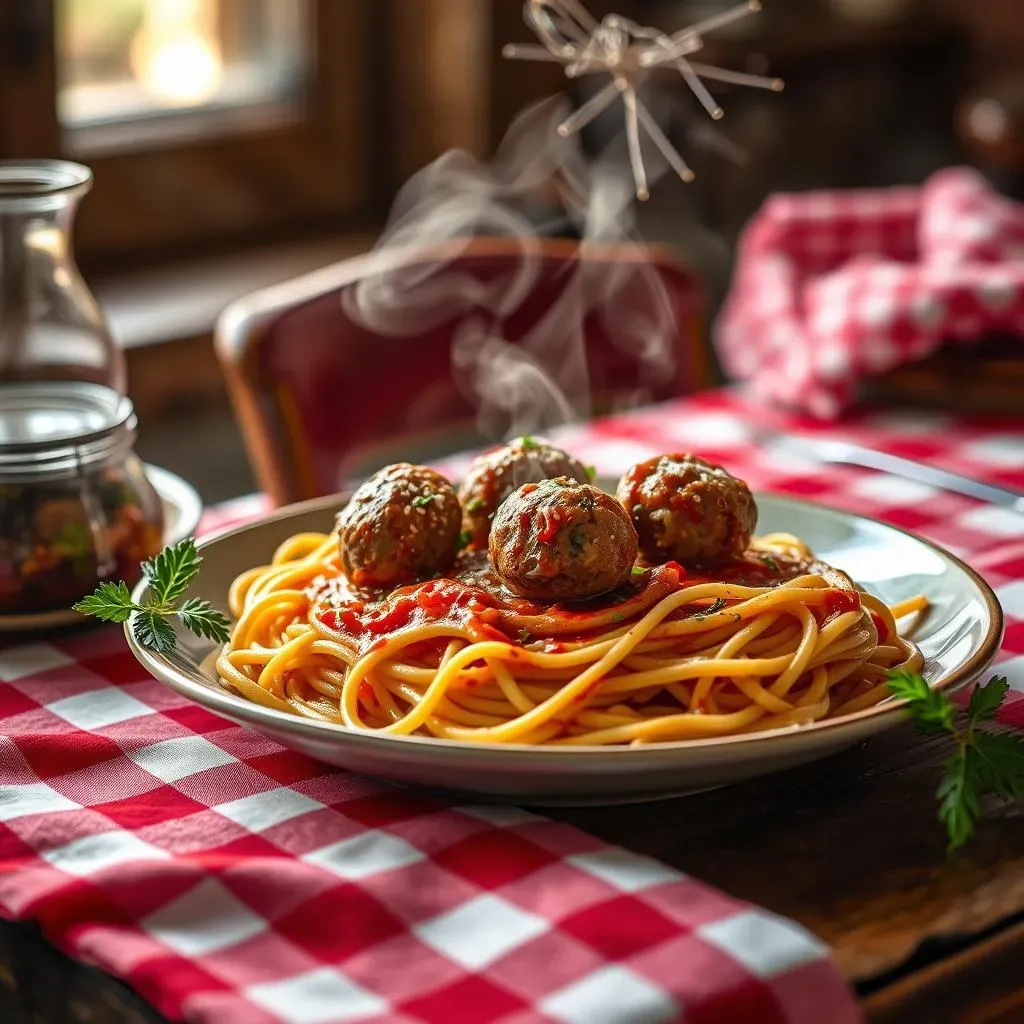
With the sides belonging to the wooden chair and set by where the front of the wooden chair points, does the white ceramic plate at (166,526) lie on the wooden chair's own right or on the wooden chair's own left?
on the wooden chair's own right

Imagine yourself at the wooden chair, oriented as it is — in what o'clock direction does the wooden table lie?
The wooden table is roughly at 1 o'clock from the wooden chair.

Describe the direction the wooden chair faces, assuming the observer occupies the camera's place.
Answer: facing the viewer and to the right of the viewer

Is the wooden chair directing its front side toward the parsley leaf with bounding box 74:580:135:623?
no

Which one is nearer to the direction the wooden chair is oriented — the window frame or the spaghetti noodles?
the spaghetti noodles

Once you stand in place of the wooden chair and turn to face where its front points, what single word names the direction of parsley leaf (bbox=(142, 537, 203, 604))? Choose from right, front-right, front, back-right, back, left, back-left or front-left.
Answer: front-right

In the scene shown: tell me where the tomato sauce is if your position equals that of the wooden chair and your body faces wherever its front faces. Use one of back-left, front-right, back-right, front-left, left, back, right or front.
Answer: front-right

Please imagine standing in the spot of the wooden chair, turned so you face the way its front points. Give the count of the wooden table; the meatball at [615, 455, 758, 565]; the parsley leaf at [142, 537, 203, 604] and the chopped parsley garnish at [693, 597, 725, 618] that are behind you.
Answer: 0

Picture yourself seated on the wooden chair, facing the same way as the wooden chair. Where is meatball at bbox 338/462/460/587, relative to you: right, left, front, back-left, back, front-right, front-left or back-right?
front-right

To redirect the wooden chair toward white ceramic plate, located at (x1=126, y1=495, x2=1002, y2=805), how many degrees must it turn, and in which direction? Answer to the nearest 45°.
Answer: approximately 45° to its right

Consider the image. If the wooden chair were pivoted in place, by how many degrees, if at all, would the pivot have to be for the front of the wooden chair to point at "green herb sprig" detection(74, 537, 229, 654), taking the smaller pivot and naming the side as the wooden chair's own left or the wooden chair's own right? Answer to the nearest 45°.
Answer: approximately 45° to the wooden chair's own right

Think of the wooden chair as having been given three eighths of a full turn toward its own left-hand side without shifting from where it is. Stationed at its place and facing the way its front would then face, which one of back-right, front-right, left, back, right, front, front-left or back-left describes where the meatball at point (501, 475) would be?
back

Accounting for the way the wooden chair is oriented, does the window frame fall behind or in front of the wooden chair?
behind
